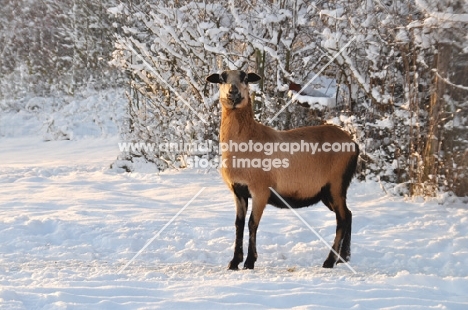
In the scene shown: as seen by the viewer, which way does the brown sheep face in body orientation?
to the viewer's left
